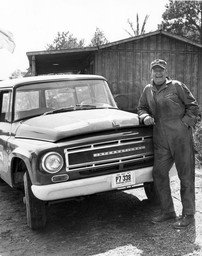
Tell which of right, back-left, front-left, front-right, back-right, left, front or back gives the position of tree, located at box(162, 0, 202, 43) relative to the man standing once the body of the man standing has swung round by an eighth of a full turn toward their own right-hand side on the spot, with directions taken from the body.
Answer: right

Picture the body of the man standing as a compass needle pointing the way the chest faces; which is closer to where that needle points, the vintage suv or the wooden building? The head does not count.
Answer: the vintage suv

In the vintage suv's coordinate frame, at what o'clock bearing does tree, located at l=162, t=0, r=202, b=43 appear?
The tree is roughly at 8 o'clock from the vintage suv.

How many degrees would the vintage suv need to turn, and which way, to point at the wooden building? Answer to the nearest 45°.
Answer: approximately 135° to its left

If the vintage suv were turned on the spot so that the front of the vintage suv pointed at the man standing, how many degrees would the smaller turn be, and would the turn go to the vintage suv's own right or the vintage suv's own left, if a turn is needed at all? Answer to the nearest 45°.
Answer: approximately 45° to the vintage suv's own left

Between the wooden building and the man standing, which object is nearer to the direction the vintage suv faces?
the man standing

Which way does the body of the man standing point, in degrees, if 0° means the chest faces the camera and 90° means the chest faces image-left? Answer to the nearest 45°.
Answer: approximately 45°
